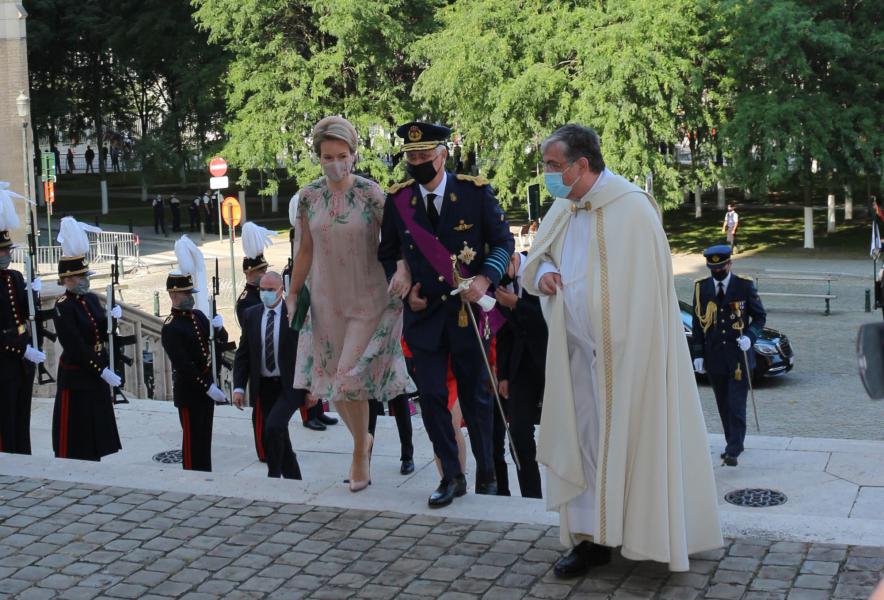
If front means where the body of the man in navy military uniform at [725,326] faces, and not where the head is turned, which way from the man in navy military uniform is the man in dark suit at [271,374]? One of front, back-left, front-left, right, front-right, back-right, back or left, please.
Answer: front-right

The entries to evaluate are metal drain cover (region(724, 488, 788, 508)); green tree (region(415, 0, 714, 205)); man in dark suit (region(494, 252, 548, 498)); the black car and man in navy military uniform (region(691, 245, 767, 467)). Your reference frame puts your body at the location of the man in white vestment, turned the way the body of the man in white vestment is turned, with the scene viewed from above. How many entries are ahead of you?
0

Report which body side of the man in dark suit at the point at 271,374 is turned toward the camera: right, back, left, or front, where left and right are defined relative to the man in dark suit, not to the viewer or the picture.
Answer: front

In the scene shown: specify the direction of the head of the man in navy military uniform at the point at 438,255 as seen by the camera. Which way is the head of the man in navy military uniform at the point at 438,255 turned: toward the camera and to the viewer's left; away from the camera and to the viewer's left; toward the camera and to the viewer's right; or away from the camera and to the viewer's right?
toward the camera and to the viewer's left

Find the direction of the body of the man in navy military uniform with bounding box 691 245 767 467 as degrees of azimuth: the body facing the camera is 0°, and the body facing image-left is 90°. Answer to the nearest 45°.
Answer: approximately 0°

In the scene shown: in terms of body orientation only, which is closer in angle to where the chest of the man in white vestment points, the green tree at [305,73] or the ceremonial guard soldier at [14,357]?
the ceremonial guard soldier

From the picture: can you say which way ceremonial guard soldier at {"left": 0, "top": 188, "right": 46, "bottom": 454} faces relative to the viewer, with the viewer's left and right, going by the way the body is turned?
facing the viewer and to the right of the viewer

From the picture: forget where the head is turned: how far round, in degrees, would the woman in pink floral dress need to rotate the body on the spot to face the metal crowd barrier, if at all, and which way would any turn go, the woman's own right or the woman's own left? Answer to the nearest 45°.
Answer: approximately 180°

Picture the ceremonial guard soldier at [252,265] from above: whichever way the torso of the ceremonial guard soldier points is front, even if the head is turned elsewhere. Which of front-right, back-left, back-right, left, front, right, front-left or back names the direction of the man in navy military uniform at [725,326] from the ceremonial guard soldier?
front-left

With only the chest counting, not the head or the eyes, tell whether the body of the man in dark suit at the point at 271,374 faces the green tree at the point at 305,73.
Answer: no

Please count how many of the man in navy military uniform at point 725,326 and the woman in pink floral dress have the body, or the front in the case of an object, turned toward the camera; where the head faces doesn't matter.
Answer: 2

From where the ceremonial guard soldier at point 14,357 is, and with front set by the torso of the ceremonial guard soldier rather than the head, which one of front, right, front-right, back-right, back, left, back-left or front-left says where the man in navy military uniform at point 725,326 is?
front-left

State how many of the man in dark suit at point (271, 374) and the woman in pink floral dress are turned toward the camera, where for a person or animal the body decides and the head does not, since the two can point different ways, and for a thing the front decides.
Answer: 2

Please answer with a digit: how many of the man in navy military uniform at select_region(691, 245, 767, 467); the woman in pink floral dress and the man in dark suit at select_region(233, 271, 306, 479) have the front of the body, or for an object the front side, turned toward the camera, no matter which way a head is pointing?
3

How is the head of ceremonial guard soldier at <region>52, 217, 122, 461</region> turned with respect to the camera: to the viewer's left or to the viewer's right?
to the viewer's right

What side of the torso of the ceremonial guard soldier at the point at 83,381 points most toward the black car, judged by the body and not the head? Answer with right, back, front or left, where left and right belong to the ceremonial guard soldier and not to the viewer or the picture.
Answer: left

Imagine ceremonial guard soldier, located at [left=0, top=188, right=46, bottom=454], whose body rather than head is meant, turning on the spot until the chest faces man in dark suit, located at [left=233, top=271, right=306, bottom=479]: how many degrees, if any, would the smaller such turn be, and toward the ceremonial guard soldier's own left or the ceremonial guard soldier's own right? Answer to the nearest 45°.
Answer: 0° — they already face them

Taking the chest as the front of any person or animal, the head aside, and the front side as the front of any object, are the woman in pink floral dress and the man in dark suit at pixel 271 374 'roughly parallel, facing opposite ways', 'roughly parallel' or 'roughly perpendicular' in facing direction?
roughly parallel

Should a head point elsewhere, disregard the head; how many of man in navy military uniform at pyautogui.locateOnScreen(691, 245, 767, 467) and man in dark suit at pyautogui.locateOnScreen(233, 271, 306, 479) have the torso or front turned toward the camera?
2
